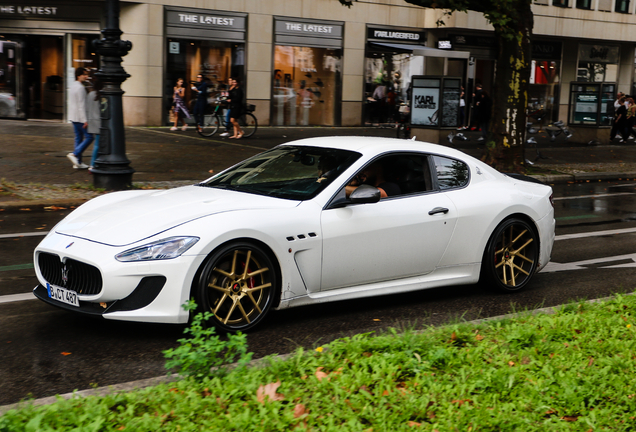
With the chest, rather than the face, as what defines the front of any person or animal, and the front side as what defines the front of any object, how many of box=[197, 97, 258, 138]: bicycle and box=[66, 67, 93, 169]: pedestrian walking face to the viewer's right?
1

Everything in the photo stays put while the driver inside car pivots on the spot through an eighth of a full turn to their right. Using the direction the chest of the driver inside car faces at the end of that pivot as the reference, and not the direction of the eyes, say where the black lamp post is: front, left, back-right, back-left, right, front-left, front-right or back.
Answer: front-right

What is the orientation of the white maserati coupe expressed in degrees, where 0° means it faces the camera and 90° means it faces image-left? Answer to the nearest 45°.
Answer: approximately 45°

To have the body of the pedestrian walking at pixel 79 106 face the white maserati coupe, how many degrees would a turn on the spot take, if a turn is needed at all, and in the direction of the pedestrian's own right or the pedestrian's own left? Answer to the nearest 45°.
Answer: approximately 90° to the pedestrian's own right
